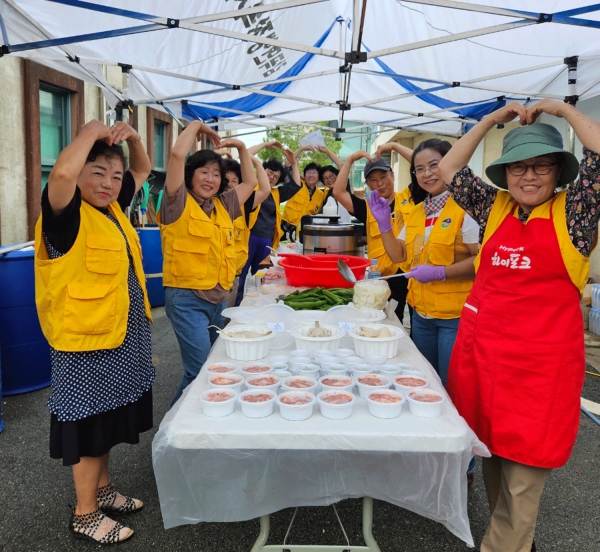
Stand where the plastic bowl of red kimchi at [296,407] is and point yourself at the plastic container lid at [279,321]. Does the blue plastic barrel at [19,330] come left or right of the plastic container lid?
left

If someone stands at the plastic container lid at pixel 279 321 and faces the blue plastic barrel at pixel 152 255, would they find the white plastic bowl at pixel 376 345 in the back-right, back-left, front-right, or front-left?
back-right

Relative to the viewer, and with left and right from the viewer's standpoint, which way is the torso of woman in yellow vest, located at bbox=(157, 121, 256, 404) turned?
facing the viewer and to the right of the viewer

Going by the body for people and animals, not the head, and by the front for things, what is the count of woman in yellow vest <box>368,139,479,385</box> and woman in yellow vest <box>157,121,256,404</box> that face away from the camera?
0

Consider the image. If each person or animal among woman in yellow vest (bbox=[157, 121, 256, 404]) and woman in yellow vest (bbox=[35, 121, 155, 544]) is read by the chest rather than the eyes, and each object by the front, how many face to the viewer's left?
0

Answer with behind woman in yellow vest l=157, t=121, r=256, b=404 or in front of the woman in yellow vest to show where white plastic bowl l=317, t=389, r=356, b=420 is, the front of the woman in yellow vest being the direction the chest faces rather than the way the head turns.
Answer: in front

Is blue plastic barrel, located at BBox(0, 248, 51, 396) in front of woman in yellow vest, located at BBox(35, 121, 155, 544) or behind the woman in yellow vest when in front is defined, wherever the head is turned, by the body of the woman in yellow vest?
behind

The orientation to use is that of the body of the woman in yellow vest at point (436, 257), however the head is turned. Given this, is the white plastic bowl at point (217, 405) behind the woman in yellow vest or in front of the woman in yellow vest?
in front

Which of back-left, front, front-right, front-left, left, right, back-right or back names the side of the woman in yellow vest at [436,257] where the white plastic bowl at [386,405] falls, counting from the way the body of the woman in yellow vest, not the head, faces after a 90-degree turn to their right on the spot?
back-left

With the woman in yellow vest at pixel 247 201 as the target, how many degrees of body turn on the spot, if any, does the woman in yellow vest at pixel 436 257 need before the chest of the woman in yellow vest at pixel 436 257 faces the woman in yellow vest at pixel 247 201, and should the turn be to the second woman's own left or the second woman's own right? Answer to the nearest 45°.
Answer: approximately 90° to the second woman's own right

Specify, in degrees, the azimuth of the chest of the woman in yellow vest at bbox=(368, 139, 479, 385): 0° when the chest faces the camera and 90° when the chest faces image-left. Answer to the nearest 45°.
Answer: approximately 45°
